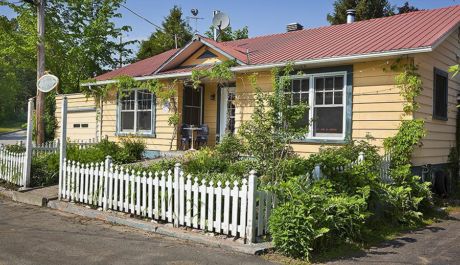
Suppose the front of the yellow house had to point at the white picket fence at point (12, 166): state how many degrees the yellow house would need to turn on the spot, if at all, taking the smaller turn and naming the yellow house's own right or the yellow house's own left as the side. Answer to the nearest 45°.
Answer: approximately 45° to the yellow house's own right

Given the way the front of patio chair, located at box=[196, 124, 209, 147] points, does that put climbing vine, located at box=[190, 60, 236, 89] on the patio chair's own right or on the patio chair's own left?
on the patio chair's own left

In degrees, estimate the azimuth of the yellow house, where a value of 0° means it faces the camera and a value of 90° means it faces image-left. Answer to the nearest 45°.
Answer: approximately 45°

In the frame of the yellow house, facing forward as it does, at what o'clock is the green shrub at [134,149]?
The green shrub is roughly at 2 o'clock from the yellow house.

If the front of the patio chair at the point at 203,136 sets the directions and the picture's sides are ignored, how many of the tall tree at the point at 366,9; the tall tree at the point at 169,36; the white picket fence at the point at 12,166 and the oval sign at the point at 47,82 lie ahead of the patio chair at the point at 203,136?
2

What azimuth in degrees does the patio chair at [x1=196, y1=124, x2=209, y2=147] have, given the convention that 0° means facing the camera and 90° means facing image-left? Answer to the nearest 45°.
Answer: approximately 45°
